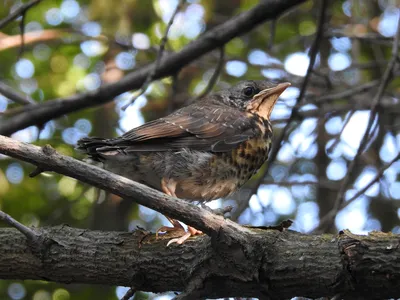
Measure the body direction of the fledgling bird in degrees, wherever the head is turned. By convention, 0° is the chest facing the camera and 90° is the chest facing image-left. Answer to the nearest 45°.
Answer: approximately 270°
